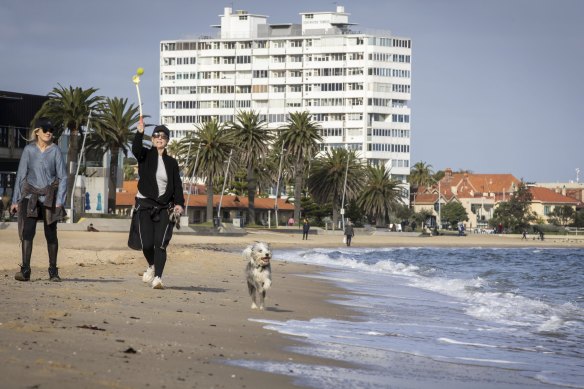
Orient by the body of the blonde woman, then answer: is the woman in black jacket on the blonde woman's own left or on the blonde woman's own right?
on the blonde woman's own left

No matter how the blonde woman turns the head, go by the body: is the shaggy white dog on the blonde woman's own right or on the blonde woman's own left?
on the blonde woman's own left

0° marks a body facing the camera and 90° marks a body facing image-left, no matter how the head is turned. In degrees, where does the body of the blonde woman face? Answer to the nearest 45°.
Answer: approximately 0°
